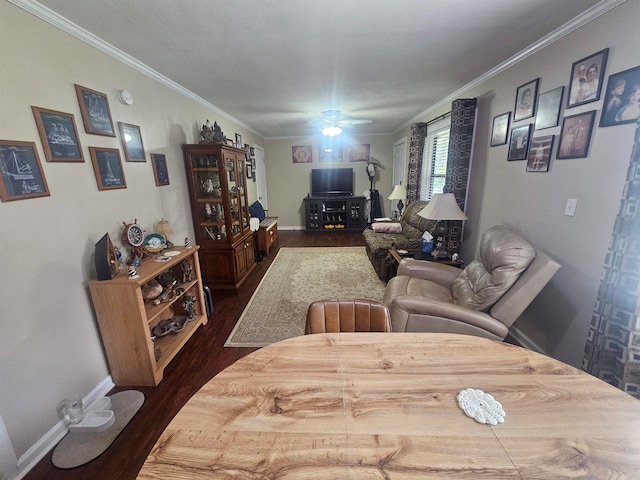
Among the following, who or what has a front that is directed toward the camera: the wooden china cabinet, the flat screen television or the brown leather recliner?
the flat screen television

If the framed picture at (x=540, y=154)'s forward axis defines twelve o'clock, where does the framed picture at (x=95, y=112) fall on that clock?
the framed picture at (x=95, y=112) is roughly at 12 o'clock from the framed picture at (x=540, y=154).

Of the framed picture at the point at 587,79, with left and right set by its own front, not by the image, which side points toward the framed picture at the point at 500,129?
right

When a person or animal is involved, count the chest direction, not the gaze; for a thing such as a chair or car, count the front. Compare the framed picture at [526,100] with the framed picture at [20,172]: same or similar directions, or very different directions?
very different directions

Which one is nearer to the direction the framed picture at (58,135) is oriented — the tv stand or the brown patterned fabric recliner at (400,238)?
the brown patterned fabric recliner

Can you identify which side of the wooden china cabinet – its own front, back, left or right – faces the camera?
right

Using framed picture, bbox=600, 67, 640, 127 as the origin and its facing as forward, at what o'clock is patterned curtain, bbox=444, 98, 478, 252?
The patterned curtain is roughly at 3 o'clock from the framed picture.

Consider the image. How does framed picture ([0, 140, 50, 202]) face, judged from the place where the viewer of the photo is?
facing the viewer and to the right of the viewer

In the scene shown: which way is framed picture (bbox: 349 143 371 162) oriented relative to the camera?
toward the camera

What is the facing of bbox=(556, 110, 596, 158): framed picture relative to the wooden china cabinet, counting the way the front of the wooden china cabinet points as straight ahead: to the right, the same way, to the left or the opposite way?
the opposite way

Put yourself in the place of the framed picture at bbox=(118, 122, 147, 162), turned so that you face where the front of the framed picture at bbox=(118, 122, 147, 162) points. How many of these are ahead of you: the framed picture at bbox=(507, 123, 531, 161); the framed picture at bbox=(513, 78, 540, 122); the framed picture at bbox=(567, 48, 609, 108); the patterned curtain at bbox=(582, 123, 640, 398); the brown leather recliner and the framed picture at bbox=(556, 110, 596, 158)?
6

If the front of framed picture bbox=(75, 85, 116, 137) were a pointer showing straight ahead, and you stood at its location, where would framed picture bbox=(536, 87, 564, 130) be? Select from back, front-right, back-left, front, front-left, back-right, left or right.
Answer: front

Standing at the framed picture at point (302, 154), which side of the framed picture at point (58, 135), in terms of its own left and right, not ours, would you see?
left

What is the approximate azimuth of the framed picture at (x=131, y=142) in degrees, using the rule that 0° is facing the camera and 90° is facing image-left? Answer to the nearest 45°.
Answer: approximately 315°

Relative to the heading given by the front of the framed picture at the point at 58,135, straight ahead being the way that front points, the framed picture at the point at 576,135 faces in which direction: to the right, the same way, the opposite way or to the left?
the opposite way

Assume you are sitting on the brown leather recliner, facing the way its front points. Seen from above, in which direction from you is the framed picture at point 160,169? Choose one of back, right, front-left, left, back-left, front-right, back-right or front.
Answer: front

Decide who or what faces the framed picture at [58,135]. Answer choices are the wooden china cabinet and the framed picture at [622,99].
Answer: the framed picture at [622,99]

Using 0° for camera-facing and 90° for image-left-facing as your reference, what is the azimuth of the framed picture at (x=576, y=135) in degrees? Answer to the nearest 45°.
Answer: approximately 45°

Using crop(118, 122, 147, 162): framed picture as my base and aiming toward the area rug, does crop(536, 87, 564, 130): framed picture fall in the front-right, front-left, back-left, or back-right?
front-right

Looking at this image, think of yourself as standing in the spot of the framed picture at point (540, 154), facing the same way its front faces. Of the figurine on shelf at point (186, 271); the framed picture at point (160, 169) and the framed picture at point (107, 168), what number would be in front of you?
3
